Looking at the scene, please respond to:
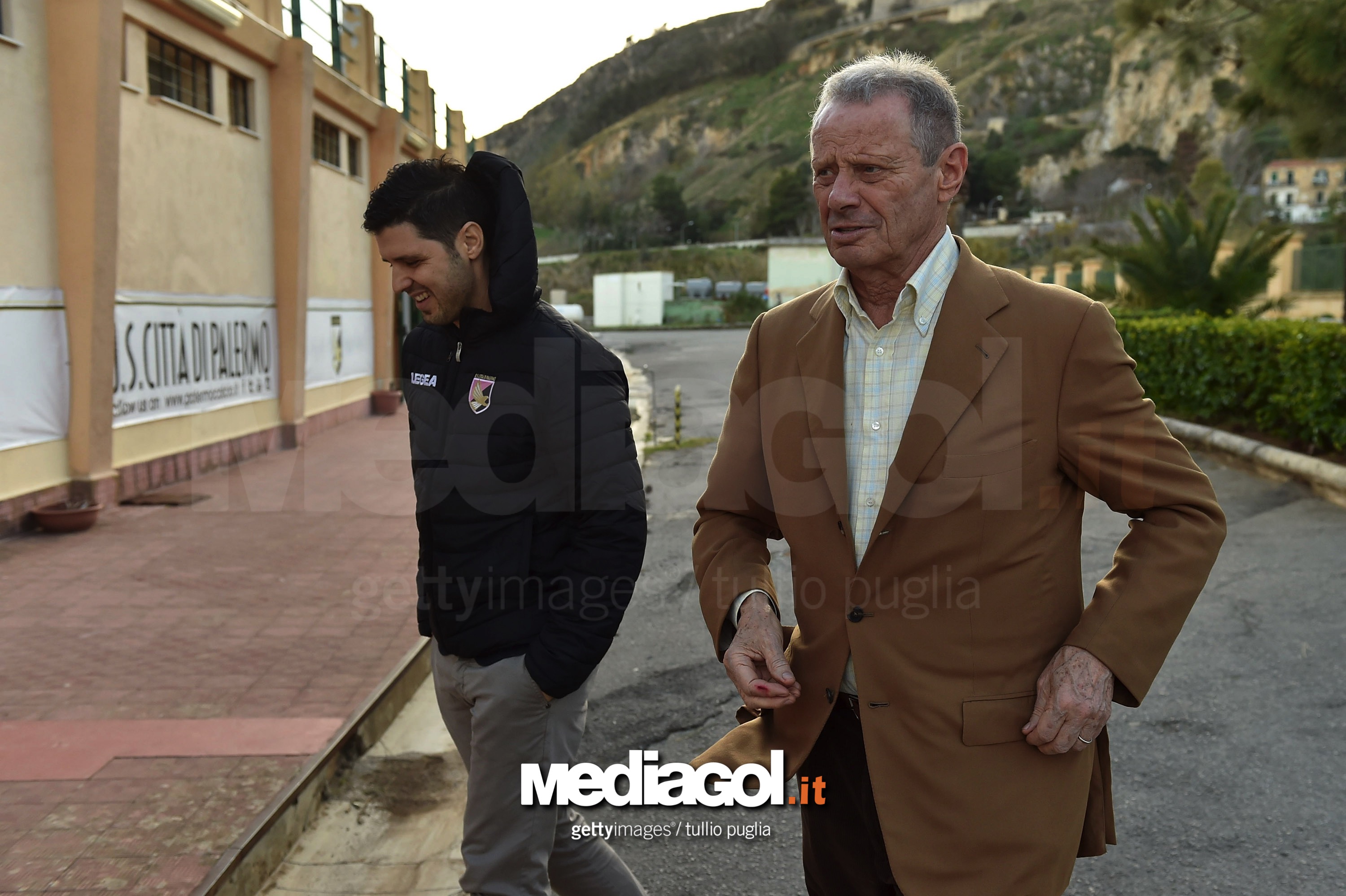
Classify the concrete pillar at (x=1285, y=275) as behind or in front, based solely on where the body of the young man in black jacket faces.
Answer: behind

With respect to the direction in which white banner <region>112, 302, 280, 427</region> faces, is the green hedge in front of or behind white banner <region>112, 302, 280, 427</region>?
in front

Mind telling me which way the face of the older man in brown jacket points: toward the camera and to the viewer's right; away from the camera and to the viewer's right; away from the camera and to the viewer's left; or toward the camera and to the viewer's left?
toward the camera and to the viewer's left

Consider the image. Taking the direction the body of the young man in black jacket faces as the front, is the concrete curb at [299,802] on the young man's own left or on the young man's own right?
on the young man's own right

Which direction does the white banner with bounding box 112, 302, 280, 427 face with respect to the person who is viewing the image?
facing the viewer and to the right of the viewer

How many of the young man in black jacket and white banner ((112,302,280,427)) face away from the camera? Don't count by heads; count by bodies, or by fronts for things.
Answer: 0

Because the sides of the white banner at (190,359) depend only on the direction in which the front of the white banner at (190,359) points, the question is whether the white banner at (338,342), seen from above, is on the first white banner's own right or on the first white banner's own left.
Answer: on the first white banner's own left

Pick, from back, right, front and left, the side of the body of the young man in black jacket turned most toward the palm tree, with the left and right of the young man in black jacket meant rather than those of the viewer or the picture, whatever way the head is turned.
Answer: back

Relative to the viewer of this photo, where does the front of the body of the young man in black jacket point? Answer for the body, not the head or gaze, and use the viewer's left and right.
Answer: facing the viewer and to the left of the viewer

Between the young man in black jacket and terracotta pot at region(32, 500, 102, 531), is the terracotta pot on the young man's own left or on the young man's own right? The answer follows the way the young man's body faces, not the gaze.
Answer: on the young man's own right

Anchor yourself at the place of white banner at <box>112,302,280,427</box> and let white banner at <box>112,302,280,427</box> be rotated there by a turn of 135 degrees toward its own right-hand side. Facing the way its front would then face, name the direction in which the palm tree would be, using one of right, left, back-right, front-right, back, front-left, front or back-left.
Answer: back

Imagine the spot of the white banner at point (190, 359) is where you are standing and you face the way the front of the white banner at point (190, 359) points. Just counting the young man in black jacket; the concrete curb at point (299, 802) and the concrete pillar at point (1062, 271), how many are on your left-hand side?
1

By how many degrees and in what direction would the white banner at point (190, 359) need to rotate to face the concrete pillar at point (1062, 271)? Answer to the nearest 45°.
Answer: approximately 90° to its left

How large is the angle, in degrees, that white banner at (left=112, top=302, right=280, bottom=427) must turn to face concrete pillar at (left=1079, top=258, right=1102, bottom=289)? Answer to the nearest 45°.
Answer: approximately 90° to its left
